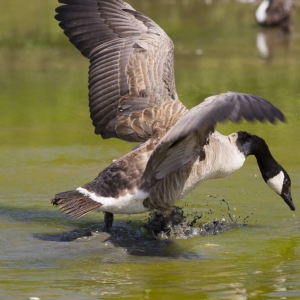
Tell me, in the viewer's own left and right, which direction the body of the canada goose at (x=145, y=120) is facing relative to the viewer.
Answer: facing to the right of the viewer

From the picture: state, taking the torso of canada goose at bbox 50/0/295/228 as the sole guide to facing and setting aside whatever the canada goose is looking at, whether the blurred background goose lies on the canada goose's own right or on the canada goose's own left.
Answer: on the canada goose's own left
